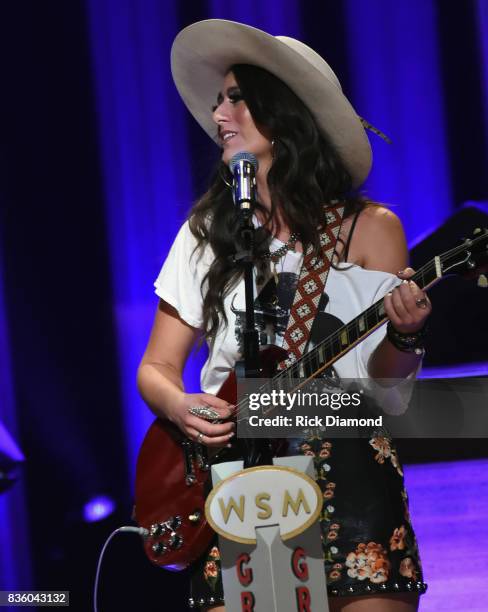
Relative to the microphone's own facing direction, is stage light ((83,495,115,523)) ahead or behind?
ahead

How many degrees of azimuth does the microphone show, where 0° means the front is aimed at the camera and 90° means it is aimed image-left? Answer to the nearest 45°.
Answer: approximately 180°
